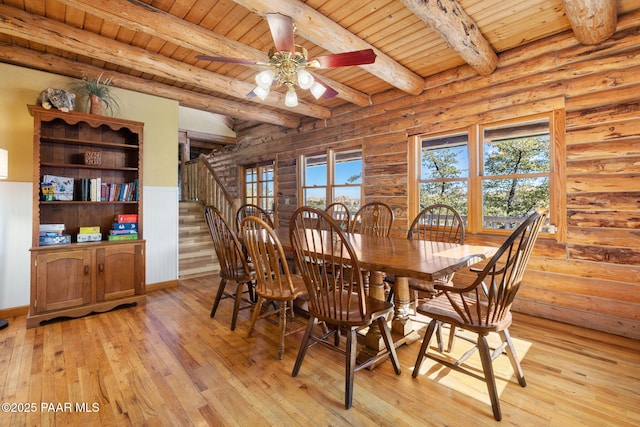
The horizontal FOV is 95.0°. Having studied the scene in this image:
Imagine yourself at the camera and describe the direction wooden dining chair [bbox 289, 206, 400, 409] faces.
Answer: facing away from the viewer and to the right of the viewer

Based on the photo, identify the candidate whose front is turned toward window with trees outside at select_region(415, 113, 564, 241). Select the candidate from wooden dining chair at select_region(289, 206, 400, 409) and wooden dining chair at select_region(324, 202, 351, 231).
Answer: wooden dining chair at select_region(289, 206, 400, 409)

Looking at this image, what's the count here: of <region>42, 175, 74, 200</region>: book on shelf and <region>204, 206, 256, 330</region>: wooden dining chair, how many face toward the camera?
1

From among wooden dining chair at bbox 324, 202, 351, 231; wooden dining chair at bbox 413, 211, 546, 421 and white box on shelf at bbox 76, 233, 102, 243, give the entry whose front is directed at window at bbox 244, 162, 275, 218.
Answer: wooden dining chair at bbox 413, 211, 546, 421

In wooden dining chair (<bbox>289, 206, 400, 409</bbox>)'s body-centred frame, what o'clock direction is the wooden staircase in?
The wooden staircase is roughly at 9 o'clock from the wooden dining chair.

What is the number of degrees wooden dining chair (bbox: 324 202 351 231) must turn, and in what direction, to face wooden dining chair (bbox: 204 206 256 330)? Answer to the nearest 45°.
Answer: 0° — it already faces it

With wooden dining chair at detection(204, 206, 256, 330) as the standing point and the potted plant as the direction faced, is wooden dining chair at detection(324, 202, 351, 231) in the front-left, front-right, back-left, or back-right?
back-right
